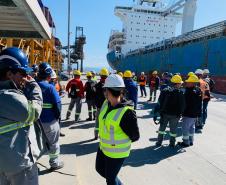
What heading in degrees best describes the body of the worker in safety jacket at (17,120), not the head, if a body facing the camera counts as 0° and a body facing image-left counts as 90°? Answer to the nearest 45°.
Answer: approximately 270°

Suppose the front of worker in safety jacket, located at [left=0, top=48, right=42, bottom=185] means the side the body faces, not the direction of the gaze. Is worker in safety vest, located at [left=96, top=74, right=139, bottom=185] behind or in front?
in front

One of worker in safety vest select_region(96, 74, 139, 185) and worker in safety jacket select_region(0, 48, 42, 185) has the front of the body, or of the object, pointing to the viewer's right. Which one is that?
worker in safety jacket select_region(0, 48, 42, 185)
